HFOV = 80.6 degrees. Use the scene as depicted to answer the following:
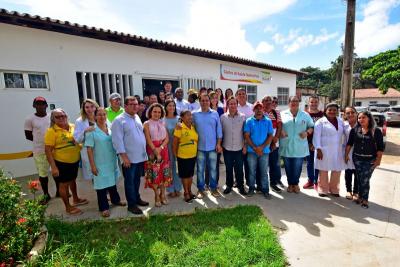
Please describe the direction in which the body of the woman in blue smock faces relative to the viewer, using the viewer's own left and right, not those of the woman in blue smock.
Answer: facing the viewer and to the right of the viewer

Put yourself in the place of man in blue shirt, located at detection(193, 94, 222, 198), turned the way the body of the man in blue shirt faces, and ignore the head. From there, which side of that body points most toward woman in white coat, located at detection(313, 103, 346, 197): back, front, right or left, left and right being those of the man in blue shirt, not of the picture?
left

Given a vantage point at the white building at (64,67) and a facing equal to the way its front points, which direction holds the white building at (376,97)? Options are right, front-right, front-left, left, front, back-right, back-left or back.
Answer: left

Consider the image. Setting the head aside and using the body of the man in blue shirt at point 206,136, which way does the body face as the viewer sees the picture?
toward the camera

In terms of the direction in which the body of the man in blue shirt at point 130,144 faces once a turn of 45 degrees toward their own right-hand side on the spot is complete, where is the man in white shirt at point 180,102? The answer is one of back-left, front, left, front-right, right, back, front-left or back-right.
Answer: back-left

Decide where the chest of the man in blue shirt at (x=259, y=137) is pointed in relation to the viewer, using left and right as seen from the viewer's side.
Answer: facing the viewer

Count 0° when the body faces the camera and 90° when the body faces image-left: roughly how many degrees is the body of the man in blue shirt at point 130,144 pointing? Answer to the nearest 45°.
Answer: approximately 315°

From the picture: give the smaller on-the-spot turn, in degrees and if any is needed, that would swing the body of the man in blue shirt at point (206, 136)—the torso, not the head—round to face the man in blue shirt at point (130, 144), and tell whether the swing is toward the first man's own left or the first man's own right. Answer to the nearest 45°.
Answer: approximately 45° to the first man's own right

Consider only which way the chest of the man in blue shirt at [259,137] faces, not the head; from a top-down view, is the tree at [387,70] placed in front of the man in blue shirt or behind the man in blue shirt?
behind

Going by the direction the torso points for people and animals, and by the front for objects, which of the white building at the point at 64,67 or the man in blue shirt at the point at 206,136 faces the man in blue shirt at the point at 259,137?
the white building

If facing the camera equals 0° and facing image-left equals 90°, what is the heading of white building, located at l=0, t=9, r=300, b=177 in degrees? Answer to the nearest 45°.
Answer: approximately 315°
